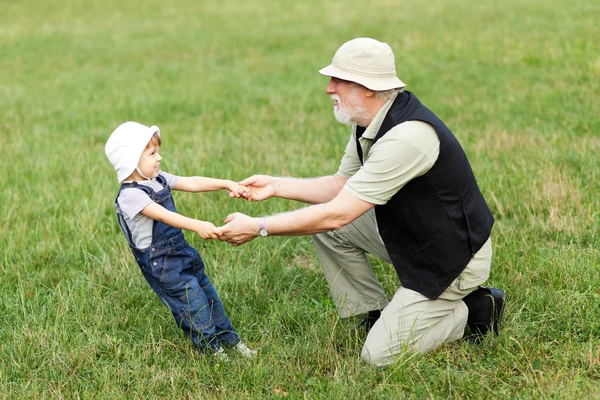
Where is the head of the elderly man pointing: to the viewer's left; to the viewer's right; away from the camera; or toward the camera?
to the viewer's left

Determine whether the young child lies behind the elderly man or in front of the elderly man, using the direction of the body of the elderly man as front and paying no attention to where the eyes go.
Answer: in front

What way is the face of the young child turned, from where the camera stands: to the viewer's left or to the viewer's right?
to the viewer's right

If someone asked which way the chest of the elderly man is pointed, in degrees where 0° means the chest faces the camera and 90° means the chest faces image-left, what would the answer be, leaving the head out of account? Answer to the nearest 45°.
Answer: approximately 90°
